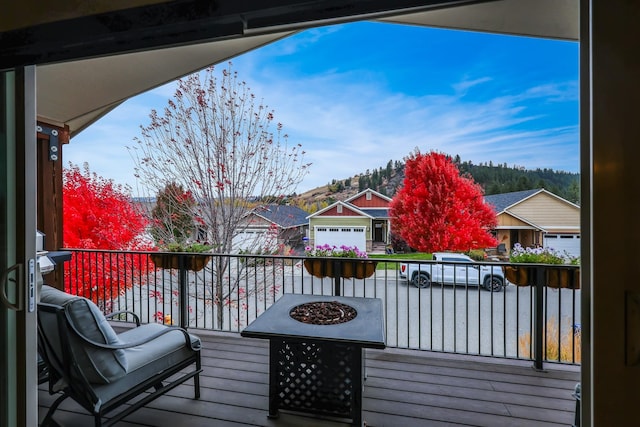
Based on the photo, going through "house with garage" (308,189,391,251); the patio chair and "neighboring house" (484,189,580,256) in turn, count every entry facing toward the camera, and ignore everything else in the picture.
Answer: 2

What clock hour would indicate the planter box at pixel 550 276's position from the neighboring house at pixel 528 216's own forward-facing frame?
The planter box is roughly at 12 o'clock from the neighboring house.

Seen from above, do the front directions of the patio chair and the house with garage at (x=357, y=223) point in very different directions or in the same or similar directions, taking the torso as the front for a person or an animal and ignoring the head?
very different directions

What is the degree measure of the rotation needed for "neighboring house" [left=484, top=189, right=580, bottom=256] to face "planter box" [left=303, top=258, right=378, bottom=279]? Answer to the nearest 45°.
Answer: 0° — it already faces it

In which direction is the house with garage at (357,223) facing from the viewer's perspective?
toward the camera

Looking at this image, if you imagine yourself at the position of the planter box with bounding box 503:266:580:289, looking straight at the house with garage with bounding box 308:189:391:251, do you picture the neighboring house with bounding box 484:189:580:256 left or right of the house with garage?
right

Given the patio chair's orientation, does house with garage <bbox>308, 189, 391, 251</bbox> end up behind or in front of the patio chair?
in front

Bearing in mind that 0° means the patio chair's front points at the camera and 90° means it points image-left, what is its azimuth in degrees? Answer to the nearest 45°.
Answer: approximately 225°

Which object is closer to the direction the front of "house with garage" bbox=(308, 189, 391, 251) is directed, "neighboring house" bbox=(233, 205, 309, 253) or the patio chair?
the patio chair

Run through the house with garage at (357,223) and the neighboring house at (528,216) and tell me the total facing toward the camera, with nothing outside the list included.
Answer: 2

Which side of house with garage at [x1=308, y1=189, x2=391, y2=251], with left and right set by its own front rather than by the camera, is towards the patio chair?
front

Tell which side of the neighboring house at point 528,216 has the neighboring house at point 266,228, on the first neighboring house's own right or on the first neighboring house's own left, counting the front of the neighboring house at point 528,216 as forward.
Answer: on the first neighboring house's own right
